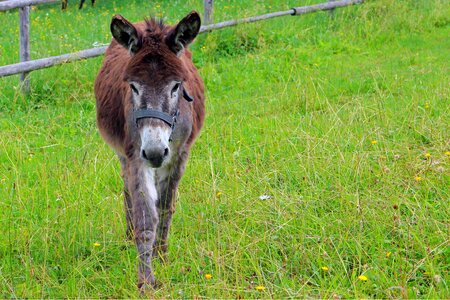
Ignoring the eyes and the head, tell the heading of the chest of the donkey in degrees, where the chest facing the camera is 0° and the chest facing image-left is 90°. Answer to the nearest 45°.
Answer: approximately 0°

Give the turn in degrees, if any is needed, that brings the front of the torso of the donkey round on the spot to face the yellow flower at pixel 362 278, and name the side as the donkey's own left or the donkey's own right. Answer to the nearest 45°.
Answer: approximately 45° to the donkey's own left
